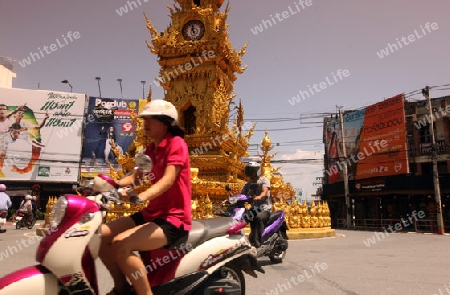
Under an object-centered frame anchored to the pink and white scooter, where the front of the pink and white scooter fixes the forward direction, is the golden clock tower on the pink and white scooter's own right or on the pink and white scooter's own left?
on the pink and white scooter's own right

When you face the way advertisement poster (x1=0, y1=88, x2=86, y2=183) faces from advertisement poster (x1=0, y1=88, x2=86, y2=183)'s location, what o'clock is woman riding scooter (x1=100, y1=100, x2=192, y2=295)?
The woman riding scooter is roughly at 12 o'clock from the advertisement poster.

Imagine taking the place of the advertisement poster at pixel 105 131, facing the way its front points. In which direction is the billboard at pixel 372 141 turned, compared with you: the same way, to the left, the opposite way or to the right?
to the right

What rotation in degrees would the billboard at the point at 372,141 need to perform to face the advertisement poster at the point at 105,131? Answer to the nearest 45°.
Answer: approximately 45° to its right

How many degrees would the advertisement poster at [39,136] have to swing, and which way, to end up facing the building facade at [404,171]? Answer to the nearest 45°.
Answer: approximately 45° to its left

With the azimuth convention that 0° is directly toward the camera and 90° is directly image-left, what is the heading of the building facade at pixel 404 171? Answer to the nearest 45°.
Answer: approximately 45°

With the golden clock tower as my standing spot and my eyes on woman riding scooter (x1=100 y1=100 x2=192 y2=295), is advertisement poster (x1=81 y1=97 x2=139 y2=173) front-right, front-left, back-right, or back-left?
back-right

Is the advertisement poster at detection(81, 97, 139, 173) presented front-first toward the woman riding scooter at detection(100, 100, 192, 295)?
yes

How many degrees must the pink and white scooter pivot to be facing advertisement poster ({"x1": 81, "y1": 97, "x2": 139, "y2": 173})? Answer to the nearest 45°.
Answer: approximately 90° to its right

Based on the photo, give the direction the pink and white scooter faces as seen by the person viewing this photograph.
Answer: facing to the left of the viewer

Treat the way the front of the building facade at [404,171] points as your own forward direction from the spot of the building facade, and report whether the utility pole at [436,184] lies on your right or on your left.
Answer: on your left
